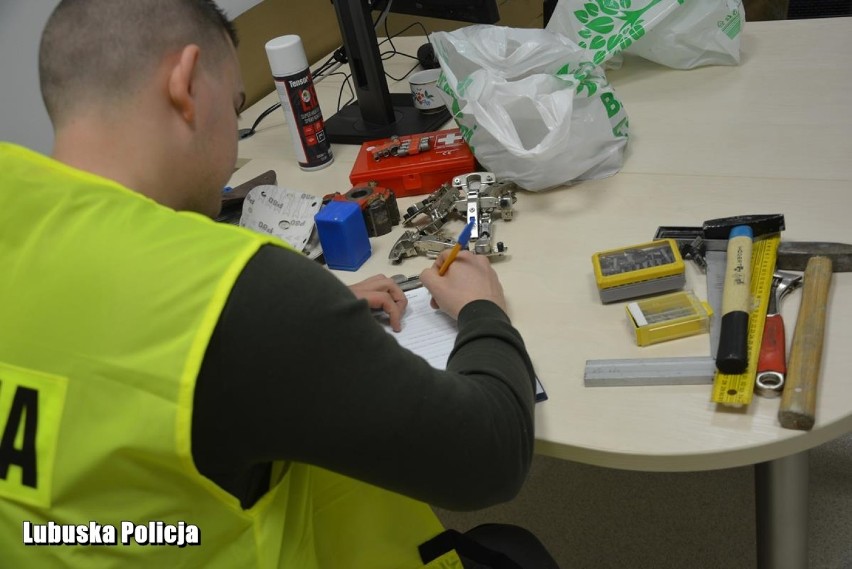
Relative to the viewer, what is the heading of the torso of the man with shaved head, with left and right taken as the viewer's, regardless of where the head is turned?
facing away from the viewer and to the right of the viewer

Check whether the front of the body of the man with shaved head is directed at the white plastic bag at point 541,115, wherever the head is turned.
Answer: yes

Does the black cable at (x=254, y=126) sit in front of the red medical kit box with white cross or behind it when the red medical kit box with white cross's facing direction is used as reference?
behind

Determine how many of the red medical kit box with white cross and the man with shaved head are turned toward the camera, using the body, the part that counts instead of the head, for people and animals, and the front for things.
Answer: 1

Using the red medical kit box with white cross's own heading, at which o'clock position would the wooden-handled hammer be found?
The wooden-handled hammer is roughly at 11 o'clock from the red medical kit box with white cross.

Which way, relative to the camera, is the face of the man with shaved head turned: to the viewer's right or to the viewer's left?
to the viewer's right

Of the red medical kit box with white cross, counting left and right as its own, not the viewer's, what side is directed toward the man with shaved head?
front

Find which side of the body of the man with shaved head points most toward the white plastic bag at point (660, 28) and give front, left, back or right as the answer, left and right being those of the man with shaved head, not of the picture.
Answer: front

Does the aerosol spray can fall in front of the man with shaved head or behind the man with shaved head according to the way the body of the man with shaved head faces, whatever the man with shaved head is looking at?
in front

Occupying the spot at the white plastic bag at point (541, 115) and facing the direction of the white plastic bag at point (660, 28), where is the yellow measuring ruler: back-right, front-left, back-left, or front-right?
back-right
